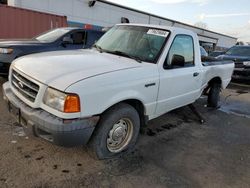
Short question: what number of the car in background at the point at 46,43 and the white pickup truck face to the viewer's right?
0

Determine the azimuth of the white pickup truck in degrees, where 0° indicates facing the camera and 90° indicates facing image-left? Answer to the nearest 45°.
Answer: approximately 45°

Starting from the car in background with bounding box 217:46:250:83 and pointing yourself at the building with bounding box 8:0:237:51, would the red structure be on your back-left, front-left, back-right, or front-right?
front-left

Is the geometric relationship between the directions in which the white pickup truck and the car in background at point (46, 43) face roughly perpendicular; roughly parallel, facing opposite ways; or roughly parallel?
roughly parallel

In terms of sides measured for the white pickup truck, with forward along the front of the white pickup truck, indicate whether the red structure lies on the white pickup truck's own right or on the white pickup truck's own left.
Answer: on the white pickup truck's own right

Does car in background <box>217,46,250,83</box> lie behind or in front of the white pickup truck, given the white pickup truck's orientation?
behind

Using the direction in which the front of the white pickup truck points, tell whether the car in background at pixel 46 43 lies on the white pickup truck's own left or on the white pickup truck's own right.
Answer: on the white pickup truck's own right

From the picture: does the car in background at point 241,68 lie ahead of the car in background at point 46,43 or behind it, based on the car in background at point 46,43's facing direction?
behind

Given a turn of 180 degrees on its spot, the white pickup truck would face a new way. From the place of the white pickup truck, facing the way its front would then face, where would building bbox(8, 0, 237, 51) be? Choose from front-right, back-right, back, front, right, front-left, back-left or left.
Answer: front-left

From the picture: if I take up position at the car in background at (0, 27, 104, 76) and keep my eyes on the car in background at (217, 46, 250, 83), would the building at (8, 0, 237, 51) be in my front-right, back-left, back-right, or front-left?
front-left

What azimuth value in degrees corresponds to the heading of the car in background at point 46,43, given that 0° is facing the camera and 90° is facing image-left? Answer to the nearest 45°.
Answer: approximately 45°

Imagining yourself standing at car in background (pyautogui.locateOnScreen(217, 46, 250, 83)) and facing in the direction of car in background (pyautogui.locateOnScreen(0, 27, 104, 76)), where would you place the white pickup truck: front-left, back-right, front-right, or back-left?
front-left

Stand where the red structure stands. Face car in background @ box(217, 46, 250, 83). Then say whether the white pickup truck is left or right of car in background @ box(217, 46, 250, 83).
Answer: right

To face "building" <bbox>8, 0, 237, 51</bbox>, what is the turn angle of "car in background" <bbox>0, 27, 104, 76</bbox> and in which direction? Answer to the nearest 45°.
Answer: approximately 135° to its right
